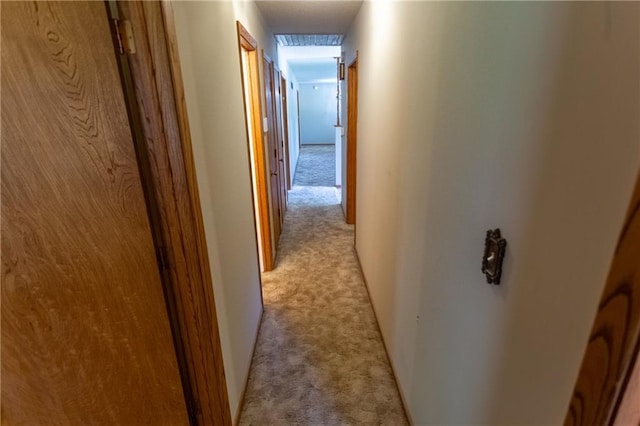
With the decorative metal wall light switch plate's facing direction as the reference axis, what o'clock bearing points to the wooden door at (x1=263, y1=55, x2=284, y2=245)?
The wooden door is roughly at 3 o'clock from the decorative metal wall light switch plate.

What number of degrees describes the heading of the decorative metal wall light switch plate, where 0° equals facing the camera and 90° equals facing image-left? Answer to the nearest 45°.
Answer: approximately 45°

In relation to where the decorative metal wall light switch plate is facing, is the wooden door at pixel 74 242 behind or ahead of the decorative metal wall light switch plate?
ahead
